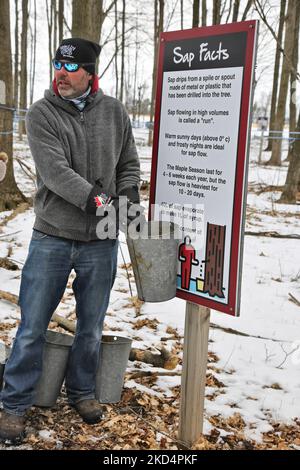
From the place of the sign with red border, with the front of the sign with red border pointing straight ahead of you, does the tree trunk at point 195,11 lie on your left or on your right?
on your right

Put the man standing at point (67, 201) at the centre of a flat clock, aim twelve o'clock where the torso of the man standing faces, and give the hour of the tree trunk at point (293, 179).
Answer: The tree trunk is roughly at 7 o'clock from the man standing.

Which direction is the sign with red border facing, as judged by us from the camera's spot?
facing the viewer and to the left of the viewer

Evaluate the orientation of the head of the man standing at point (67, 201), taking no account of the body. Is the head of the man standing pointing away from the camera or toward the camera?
toward the camera

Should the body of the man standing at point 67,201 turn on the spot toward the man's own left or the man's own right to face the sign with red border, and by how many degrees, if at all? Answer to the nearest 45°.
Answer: approximately 45° to the man's own left

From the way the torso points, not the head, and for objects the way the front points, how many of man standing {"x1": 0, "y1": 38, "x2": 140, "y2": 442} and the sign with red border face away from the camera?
0

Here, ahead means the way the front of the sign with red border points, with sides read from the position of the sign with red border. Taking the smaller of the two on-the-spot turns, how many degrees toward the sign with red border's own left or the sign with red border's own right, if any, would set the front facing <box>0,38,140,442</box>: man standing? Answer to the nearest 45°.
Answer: approximately 45° to the sign with red border's own right

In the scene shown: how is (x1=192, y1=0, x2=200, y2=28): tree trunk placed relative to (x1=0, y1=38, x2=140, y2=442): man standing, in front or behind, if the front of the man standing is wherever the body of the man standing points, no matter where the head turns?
behind

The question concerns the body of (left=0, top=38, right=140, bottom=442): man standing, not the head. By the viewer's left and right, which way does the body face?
facing the viewer

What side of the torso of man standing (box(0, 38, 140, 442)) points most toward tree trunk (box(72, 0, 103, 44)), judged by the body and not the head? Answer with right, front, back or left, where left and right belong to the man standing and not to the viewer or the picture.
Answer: back
